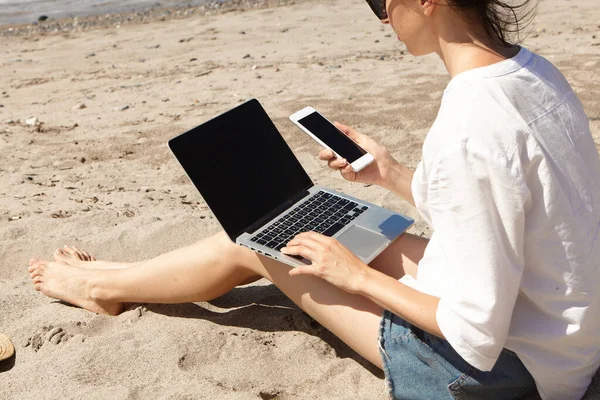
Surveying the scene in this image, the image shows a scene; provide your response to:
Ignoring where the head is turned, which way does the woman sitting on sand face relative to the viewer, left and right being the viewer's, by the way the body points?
facing away from the viewer and to the left of the viewer
